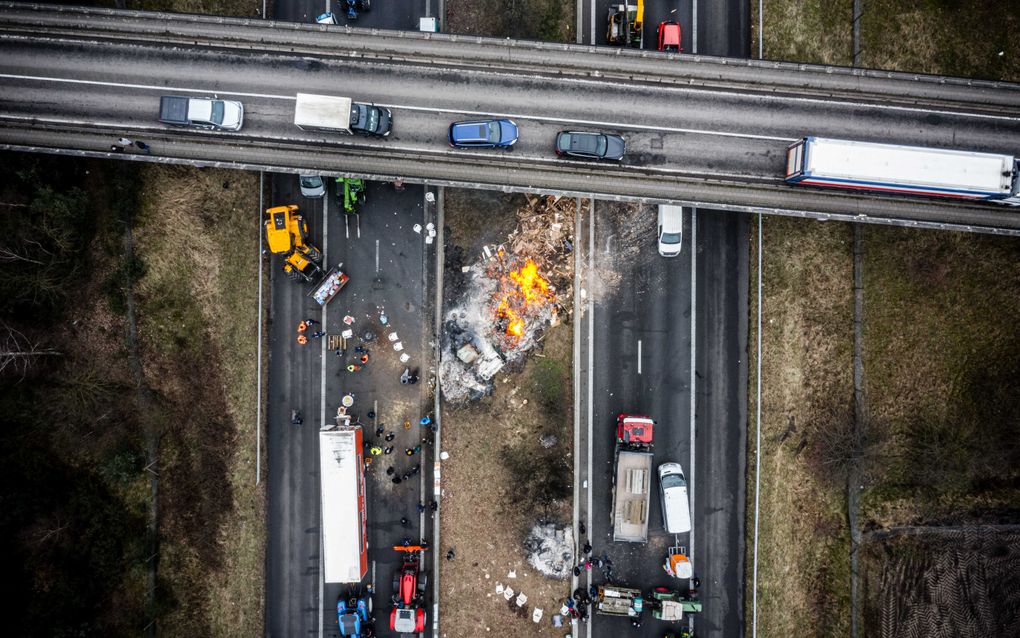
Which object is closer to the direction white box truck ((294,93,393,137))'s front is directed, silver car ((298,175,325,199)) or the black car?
the black car

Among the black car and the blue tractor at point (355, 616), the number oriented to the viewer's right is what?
1

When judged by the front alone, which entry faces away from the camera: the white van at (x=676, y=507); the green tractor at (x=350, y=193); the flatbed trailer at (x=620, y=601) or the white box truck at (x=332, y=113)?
the white van

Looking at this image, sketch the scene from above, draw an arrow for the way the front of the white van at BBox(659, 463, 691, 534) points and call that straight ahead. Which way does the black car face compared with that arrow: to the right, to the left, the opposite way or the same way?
to the right

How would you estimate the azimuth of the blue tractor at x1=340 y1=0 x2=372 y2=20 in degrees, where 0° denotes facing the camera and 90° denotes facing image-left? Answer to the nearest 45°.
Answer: approximately 0°

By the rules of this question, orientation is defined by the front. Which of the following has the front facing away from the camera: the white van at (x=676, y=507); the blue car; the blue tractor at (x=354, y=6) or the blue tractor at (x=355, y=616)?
the white van

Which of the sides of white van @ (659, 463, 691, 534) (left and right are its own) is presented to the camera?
back

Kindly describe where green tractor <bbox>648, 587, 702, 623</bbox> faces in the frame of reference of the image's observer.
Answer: facing to the right of the viewer

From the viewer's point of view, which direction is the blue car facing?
to the viewer's right

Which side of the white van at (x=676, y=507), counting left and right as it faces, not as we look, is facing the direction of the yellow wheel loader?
left

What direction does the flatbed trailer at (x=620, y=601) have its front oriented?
to the viewer's right
